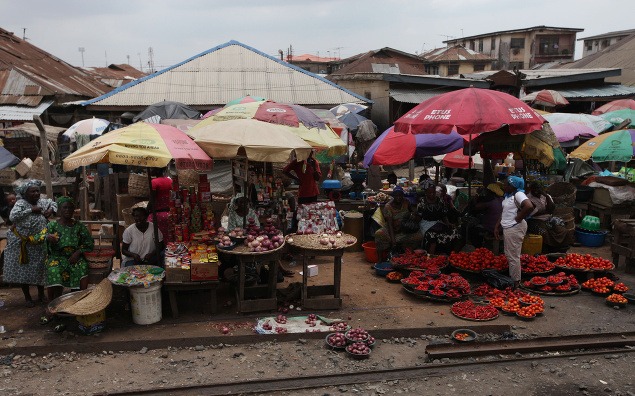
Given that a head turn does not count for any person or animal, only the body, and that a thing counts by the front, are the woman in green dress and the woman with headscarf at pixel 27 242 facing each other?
no

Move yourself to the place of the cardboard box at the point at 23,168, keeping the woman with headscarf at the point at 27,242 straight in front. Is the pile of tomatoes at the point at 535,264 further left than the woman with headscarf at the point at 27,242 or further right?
left

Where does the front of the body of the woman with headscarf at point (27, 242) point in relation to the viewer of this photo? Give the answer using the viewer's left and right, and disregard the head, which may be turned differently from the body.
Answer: facing the viewer and to the right of the viewer

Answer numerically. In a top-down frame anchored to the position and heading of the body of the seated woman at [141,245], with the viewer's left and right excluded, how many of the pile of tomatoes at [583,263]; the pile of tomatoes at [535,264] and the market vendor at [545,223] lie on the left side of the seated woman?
3

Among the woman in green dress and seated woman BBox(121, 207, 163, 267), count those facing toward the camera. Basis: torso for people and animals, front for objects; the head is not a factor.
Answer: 2

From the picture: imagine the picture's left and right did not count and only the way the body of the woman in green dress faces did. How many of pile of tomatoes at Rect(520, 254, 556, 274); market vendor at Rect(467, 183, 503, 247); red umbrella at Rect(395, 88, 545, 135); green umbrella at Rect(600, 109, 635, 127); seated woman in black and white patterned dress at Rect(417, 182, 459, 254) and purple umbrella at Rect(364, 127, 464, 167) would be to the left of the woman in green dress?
6

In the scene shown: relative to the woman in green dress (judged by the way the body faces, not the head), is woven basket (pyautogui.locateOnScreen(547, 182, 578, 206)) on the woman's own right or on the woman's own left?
on the woman's own left

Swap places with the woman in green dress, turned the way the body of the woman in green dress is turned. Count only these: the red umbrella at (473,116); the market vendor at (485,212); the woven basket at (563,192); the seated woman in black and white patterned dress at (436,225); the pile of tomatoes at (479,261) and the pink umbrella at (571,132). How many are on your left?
6

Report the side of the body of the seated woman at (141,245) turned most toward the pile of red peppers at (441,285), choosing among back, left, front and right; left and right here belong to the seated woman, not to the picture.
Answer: left

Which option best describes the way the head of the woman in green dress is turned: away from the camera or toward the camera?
toward the camera

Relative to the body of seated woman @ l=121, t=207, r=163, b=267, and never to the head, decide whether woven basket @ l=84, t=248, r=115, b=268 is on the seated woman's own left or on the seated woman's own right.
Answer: on the seated woman's own right

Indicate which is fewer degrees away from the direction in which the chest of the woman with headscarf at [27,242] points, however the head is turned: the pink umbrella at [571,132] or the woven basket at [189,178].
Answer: the pink umbrella

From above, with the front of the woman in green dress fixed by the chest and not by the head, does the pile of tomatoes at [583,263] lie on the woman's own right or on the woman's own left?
on the woman's own left

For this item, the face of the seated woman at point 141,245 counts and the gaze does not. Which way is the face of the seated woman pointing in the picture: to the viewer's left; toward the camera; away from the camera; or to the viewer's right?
toward the camera

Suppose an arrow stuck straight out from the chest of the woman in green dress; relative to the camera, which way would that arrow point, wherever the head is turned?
toward the camera

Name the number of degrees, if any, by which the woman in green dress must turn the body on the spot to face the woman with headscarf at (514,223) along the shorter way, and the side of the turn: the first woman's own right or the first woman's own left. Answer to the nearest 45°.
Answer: approximately 90° to the first woman's own left

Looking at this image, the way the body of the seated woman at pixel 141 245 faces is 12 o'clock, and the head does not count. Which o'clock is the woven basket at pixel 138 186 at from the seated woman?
The woven basket is roughly at 6 o'clock from the seated woman.

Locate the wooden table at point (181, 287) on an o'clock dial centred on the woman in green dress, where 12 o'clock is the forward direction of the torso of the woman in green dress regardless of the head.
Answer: The wooden table is roughly at 10 o'clock from the woman in green dress.

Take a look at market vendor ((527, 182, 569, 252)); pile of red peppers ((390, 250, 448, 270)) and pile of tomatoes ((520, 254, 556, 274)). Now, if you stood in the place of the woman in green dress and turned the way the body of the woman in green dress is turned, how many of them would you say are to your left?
3
